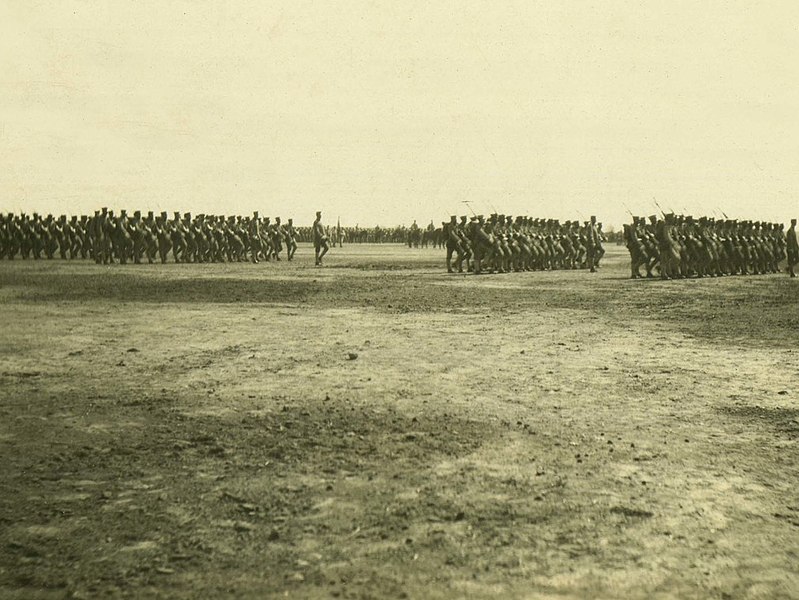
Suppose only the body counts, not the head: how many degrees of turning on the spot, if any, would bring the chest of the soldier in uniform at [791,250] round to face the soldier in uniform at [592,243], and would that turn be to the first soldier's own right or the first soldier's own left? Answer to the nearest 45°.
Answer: approximately 180°

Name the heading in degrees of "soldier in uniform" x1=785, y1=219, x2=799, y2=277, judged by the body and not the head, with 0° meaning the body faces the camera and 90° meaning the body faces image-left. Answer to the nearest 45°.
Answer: approximately 270°

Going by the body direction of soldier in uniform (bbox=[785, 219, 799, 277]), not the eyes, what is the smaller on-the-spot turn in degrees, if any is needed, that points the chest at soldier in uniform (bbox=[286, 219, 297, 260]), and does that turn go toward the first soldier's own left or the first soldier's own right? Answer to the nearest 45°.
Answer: approximately 180°
